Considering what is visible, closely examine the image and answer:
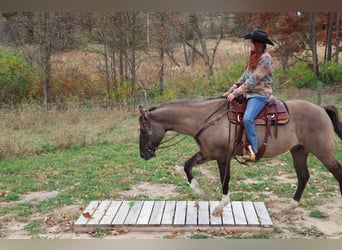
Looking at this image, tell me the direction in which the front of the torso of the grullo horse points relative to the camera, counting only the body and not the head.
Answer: to the viewer's left

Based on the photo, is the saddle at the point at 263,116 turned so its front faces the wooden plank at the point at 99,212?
yes

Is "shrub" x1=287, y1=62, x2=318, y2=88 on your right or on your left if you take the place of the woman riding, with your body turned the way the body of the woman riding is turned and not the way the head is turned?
on your right

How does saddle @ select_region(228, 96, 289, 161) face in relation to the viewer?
to the viewer's left

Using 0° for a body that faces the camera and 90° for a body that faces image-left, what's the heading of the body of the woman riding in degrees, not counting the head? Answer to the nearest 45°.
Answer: approximately 90°
